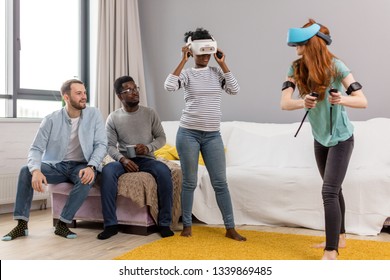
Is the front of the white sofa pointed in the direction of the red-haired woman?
yes

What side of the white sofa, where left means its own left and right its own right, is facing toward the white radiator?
right

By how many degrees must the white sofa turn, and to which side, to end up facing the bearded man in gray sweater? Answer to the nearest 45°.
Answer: approximately 90° to its right

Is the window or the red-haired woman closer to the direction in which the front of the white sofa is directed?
the red-haired woman

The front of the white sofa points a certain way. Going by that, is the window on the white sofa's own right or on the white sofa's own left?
on the white sofa's own right

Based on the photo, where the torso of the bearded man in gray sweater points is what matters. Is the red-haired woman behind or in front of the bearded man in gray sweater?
in front

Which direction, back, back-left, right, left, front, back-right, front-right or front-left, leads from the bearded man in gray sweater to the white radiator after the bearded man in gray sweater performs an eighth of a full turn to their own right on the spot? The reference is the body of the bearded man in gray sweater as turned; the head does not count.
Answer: right

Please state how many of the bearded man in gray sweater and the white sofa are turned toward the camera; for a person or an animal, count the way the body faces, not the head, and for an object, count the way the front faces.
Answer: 2

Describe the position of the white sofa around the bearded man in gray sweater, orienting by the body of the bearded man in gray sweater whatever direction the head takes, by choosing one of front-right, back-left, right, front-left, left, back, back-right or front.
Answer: left

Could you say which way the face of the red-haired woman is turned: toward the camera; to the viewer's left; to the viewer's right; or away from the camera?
to the viewer's left

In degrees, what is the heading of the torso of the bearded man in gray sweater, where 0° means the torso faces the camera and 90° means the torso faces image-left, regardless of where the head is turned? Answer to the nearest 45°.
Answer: approximately 0°

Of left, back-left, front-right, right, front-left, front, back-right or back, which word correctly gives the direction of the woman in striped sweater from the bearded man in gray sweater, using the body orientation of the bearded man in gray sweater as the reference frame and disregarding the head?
front-left
